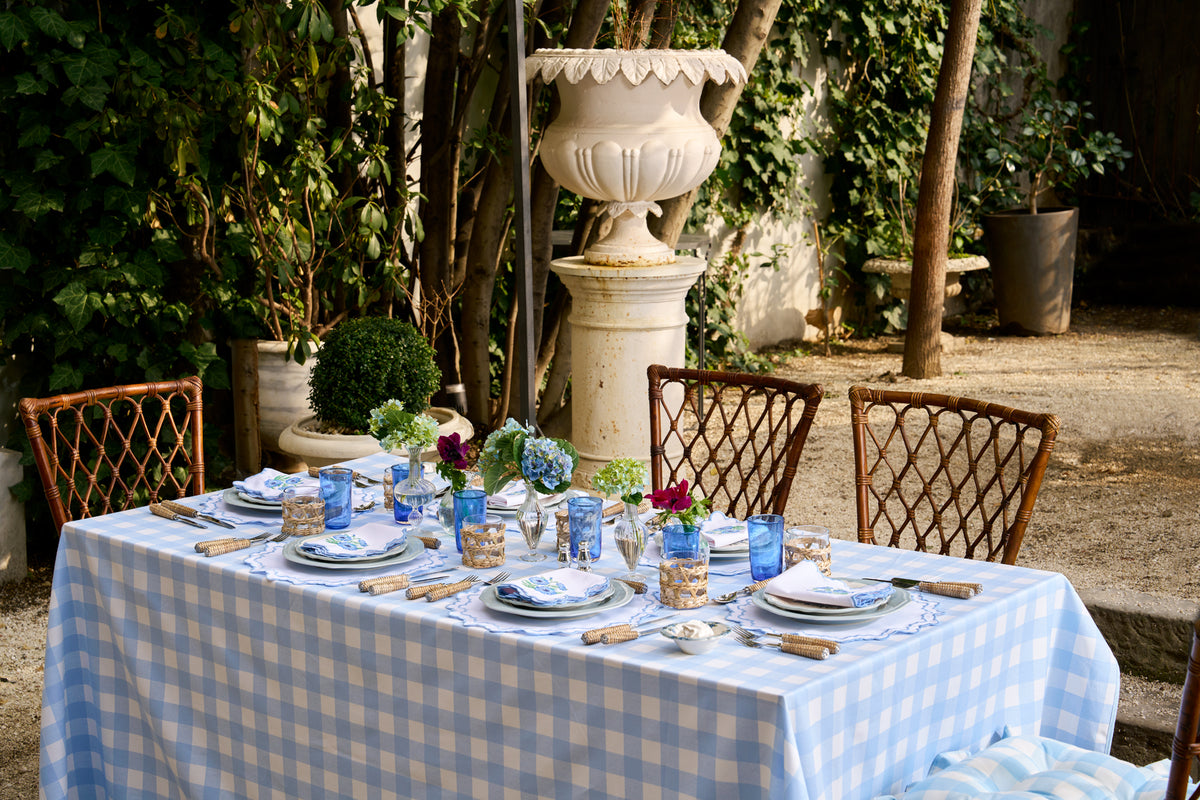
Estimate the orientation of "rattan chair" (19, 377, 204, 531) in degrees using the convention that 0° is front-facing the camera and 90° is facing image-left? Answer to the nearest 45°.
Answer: approximately 315°

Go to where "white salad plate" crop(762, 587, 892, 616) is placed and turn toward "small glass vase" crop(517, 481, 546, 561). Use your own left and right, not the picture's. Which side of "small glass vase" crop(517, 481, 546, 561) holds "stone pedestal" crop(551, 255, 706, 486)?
right

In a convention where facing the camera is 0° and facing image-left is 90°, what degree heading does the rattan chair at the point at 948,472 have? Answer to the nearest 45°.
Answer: approximately 45°

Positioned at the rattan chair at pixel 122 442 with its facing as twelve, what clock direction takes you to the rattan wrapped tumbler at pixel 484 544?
The rattan wrapped tumbler is roughly at 1 o'clock from the rattan chair.
